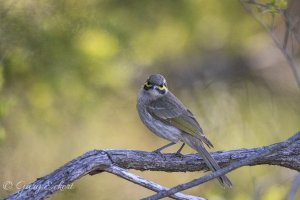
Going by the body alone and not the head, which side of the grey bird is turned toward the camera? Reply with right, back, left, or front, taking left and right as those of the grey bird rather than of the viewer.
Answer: left
